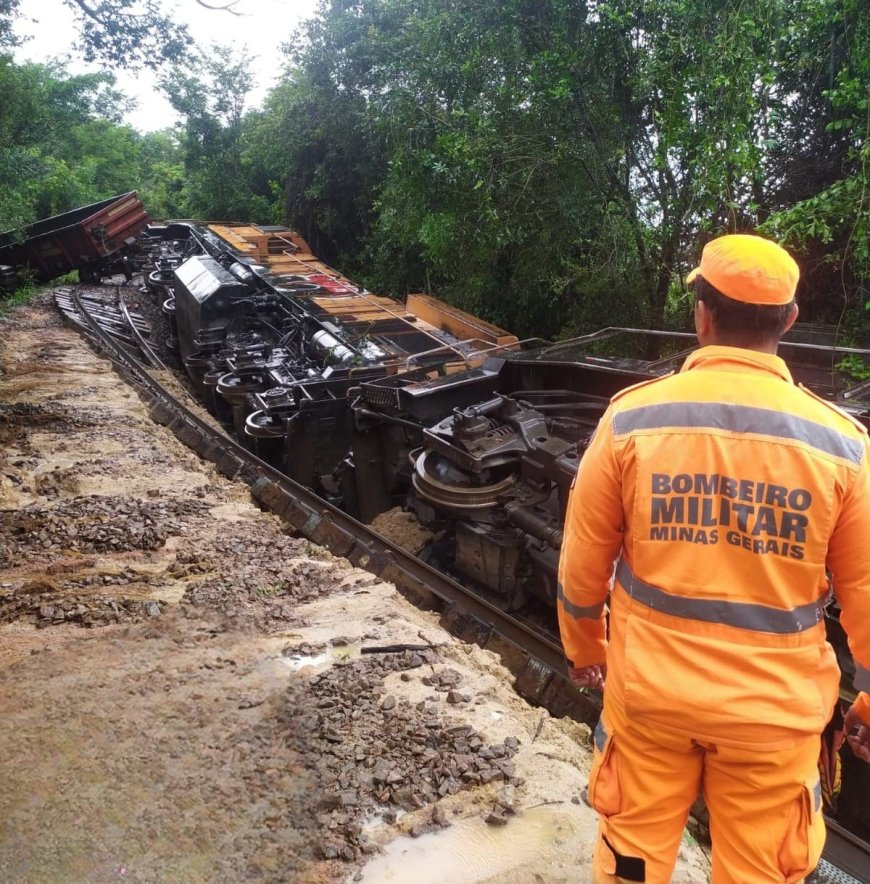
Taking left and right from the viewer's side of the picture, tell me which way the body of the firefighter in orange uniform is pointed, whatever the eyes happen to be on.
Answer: facing away from the viewer

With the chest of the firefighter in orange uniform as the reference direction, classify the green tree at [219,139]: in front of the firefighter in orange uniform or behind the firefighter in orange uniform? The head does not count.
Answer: in front

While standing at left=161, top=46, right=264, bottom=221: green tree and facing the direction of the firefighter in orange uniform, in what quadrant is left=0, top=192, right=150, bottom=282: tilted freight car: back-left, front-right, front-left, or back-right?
front-right

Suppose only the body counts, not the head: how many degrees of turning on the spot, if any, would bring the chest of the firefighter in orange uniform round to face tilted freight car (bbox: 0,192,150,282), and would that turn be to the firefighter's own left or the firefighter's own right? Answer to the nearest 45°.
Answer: approximately 45° to the firefighter's own left

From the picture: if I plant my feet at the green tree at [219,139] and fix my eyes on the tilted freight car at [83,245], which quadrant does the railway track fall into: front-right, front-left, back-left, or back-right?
front-left
